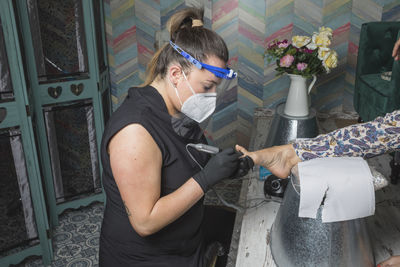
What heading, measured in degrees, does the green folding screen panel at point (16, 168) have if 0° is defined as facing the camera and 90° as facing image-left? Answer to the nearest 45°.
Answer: approximately 315°

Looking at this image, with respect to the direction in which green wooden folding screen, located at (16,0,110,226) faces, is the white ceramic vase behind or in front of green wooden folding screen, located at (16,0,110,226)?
in front

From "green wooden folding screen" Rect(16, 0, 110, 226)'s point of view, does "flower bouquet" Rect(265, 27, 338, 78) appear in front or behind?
in front

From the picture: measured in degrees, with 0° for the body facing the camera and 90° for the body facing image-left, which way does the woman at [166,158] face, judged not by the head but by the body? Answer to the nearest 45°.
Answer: approximately 270°

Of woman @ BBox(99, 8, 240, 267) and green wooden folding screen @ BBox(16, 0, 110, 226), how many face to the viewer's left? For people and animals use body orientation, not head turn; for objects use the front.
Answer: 0

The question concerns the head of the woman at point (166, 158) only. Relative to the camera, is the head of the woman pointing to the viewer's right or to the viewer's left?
to the viewer's right
